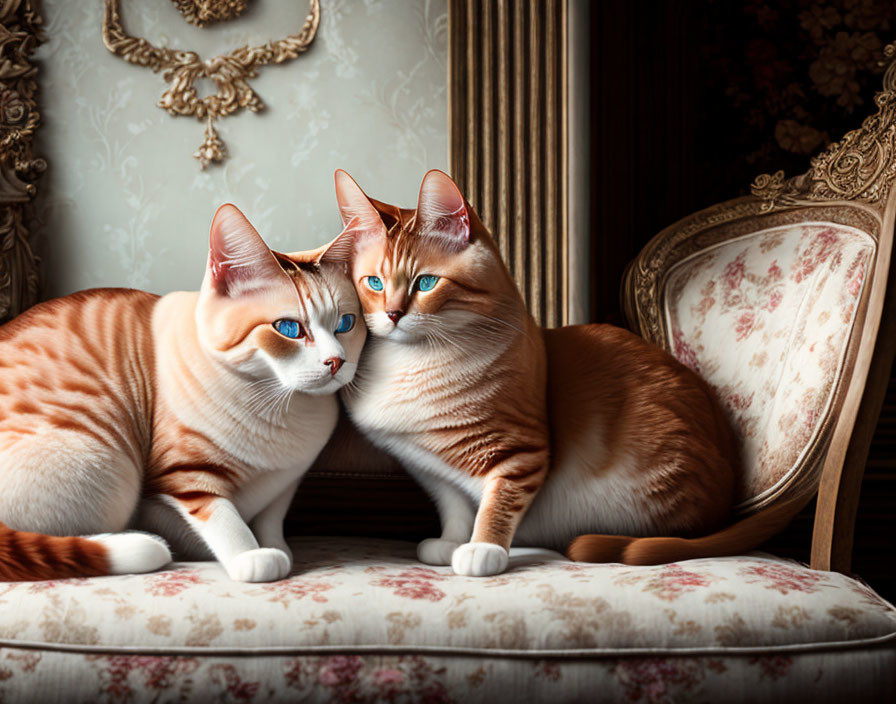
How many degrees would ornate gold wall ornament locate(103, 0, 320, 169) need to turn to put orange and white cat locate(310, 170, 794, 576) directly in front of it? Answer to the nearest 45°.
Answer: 0° — it already faces it

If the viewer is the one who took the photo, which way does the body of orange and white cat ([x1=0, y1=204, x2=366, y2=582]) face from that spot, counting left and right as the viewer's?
facing the viewer and to the right of the viewer

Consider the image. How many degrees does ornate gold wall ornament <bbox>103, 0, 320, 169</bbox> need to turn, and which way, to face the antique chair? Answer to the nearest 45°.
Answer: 0° — it already faces it

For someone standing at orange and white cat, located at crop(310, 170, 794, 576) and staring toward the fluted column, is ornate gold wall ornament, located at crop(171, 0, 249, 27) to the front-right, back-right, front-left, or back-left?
front-left

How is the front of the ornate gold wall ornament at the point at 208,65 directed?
toward the camera

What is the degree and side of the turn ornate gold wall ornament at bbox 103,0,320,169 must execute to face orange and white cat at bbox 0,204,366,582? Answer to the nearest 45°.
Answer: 0° — it already faces it

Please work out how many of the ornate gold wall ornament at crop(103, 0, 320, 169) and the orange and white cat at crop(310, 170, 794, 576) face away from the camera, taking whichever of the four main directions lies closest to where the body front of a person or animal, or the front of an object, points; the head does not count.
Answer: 0

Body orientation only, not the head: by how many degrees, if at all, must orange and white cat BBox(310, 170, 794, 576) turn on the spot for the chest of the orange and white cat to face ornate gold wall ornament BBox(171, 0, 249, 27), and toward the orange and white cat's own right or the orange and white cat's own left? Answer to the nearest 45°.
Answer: approximately 90° to the orange and white cat's own right

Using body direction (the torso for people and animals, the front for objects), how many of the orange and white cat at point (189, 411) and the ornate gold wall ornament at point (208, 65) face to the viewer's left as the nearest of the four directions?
0

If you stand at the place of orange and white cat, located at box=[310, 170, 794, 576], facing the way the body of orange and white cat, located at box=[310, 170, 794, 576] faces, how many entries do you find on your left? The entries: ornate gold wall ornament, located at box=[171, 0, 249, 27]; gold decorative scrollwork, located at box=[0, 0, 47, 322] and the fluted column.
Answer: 0

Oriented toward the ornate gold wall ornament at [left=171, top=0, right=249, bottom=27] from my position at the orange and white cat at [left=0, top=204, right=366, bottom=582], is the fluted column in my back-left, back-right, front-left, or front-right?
front-right

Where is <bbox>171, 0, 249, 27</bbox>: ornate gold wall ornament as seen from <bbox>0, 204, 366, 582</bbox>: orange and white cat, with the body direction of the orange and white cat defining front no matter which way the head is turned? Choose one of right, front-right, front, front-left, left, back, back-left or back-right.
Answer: back-left

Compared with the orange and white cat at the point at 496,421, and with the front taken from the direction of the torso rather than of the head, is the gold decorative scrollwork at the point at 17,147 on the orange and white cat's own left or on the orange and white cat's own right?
on the orange and white cat's own right
